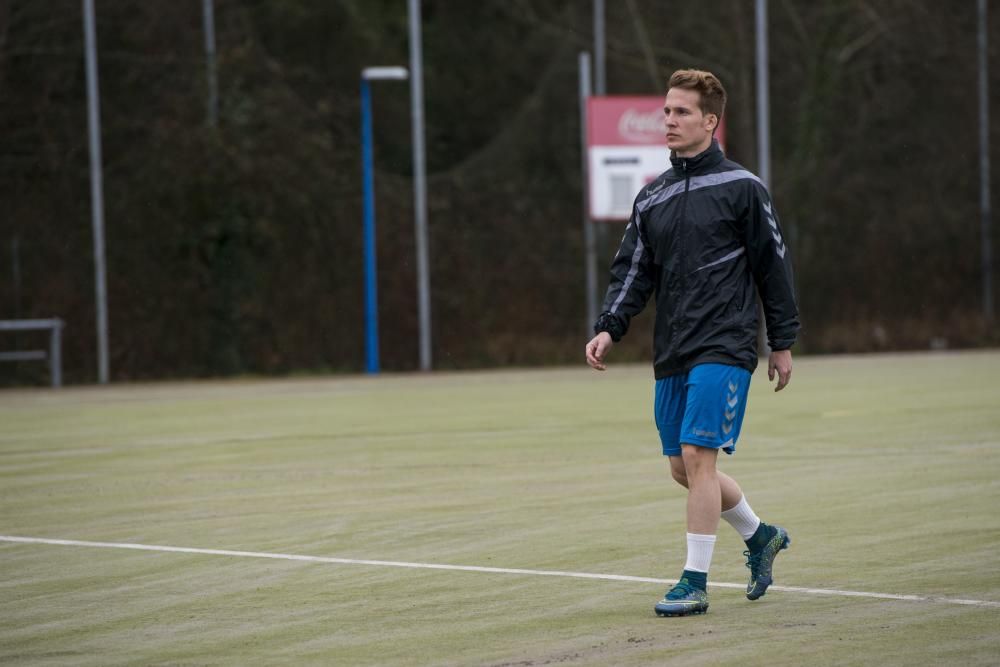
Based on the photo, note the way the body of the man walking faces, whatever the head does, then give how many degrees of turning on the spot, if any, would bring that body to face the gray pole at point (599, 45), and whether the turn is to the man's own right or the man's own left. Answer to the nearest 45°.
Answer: approximately 135° to the man's own right

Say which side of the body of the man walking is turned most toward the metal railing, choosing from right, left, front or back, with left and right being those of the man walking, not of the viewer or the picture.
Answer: right

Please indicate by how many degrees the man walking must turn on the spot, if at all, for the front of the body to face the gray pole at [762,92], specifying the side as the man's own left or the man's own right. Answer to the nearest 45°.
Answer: approximately 135° to the man's own right

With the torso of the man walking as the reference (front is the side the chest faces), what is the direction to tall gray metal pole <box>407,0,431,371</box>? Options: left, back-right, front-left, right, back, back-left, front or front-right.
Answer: back-right

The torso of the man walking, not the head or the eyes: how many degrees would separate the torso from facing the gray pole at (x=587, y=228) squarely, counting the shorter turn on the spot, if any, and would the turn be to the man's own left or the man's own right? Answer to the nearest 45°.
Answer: approximately 135° to the man's own right

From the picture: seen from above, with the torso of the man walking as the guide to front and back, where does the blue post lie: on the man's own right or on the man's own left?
on the man's own right

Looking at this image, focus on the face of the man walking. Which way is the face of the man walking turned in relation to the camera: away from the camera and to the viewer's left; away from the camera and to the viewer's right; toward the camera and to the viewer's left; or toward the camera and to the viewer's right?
toward the camera and to the viewer's left

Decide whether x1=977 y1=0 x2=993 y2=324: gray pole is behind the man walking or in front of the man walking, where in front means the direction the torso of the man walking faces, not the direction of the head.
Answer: behind

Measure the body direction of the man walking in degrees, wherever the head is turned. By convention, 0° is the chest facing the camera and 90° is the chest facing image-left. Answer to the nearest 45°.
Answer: approximately 45°

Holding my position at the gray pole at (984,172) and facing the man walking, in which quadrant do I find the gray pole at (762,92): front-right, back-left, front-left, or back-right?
front-right
